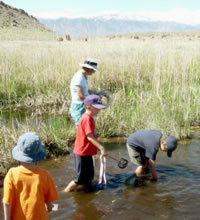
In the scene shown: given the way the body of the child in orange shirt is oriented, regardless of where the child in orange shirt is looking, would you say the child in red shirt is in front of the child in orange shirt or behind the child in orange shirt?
in front

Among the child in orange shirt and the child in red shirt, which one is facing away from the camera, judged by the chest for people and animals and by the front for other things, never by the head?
the child in orange shirt

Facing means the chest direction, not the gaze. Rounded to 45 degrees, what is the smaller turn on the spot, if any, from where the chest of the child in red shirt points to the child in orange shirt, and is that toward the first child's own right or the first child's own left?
approximately 90° to the first child's own right

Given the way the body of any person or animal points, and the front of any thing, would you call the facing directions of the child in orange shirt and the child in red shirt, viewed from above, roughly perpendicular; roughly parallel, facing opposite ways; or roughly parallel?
roughly perpendicular

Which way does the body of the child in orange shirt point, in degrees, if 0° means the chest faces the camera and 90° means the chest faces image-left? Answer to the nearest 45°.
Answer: approximately 180°

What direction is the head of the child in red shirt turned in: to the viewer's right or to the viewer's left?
to the viewer's right

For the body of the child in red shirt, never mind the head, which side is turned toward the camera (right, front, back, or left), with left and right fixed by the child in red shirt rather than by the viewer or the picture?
right

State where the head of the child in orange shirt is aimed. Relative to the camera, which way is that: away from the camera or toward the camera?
away from the camera
